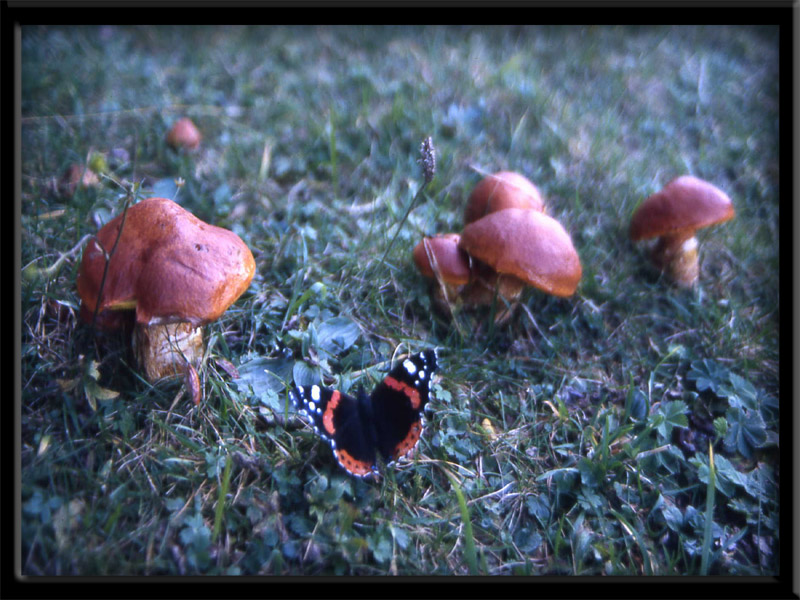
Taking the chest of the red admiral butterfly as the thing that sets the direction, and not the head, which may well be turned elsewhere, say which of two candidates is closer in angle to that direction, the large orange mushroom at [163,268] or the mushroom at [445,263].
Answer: the mushroom

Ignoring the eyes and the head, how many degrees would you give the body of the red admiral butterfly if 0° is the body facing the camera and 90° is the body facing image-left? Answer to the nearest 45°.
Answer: approximately 180°

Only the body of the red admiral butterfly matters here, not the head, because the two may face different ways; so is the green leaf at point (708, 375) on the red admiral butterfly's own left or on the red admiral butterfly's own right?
on the red admiral butterfly's own right

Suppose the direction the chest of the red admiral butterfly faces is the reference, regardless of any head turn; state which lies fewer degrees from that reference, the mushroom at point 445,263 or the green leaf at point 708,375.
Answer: the mushroom

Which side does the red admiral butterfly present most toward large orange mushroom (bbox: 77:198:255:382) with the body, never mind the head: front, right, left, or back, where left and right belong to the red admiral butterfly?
left
